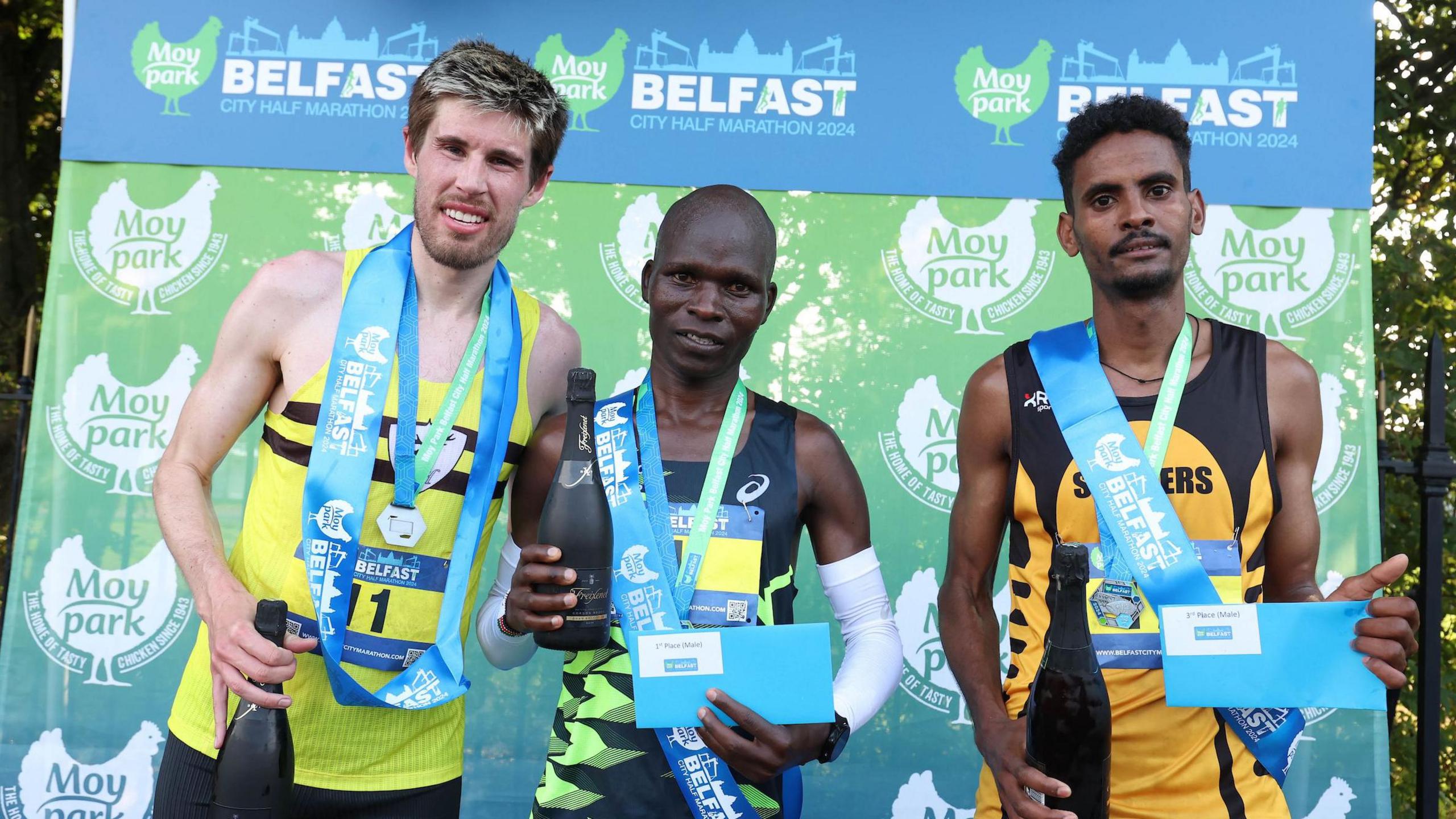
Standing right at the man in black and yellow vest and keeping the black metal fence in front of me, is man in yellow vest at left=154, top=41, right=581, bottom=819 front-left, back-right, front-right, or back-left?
back-left

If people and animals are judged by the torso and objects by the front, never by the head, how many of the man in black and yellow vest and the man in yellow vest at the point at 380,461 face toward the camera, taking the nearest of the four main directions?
2

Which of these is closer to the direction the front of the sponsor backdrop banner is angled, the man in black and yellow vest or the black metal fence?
the man in black and yellow vest

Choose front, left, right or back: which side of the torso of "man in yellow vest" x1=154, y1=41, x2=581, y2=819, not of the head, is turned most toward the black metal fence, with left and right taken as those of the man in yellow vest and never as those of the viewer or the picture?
left

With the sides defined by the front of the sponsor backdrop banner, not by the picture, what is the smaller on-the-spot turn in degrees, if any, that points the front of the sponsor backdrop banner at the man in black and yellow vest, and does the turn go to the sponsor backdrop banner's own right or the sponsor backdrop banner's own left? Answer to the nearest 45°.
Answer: approximately 45° to the sponsor backdrop banner's own left

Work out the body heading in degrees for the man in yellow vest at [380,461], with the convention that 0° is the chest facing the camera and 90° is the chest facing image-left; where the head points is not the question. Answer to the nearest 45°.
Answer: approximately 0°
